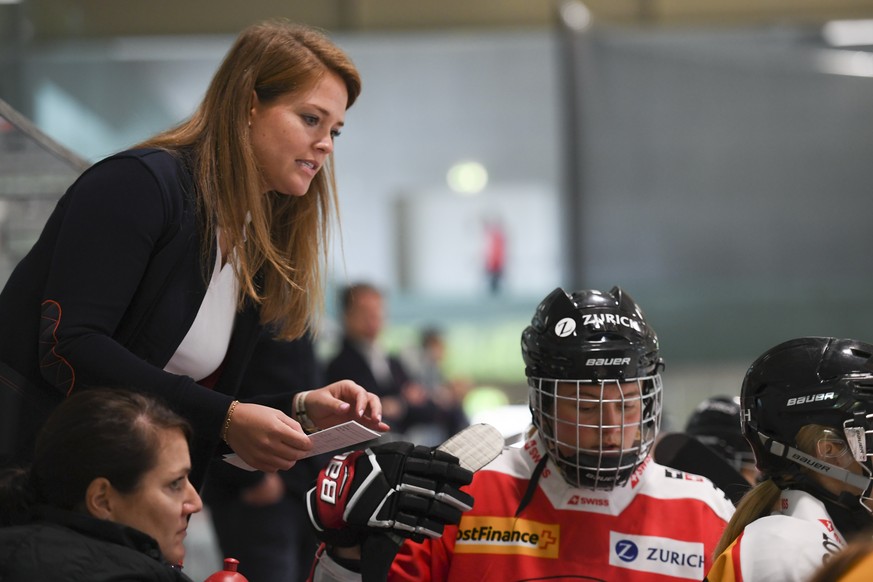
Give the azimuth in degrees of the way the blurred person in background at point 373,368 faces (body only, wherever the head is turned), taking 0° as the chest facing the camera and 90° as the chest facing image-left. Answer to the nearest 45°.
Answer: approximately 315°

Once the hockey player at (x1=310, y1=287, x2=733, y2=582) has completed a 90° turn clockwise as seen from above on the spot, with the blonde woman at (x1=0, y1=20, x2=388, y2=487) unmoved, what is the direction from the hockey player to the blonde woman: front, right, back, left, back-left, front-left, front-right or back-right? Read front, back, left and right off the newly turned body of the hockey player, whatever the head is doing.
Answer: front

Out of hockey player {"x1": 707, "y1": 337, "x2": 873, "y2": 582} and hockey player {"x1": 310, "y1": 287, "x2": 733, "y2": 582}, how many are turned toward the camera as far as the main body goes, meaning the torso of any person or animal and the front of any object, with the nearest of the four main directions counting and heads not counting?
1

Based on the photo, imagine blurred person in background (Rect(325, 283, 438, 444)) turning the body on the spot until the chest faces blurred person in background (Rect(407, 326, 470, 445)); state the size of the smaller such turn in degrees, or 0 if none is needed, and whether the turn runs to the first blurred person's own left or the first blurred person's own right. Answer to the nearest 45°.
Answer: approximately 135° to the first blurred person's own left

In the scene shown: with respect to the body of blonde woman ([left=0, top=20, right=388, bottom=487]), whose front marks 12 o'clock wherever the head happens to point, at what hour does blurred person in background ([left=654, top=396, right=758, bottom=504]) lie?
The blurred person in background is roughly at 10 o'clock from the blonde woman.

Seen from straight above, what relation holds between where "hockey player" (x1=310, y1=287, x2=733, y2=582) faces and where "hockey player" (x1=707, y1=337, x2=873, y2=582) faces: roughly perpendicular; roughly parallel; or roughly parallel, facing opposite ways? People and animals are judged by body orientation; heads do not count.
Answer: roughly perpendicular

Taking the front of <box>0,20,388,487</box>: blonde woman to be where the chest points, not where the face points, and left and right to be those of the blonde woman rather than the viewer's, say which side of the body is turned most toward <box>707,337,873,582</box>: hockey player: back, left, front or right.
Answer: front

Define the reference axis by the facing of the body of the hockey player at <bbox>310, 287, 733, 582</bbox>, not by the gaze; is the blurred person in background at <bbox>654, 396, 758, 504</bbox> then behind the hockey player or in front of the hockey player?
behind

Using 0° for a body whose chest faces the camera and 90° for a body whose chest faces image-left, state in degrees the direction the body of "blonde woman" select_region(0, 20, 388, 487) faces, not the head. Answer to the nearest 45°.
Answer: approximately 315°

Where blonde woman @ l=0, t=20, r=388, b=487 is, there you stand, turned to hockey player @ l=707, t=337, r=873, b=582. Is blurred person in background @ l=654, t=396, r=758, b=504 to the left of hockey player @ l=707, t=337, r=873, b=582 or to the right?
left

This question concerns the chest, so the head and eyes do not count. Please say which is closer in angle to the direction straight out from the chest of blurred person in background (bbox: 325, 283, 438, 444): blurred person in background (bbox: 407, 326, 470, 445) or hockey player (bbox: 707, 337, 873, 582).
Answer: the hockey player
